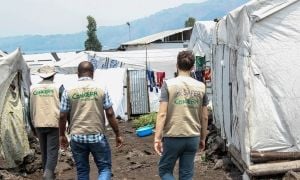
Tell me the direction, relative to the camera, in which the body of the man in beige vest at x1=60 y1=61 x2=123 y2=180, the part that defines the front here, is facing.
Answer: away from the camera

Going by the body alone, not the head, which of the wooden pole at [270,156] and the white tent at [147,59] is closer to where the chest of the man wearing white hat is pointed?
the white tent

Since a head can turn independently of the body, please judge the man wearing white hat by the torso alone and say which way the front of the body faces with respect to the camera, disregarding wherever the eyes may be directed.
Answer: away from the camera

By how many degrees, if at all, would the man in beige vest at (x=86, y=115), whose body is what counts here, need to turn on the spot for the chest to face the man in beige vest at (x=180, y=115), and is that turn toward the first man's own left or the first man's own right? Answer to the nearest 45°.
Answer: approximately 135° to the first man's own right

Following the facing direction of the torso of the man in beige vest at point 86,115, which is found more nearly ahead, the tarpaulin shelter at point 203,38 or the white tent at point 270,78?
the tarpaulin shelter

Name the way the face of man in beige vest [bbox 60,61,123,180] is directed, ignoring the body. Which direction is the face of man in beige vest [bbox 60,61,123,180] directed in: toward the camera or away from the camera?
away from the camera

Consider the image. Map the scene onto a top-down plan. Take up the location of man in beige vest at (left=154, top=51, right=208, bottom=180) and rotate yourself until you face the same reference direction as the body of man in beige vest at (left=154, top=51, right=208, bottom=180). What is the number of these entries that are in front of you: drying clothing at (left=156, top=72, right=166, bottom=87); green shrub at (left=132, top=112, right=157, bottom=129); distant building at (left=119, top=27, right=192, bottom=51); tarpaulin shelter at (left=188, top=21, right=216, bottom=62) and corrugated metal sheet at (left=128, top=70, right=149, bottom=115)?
5

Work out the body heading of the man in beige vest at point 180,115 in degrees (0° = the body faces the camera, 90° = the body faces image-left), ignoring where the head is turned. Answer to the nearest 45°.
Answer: approximately 180°

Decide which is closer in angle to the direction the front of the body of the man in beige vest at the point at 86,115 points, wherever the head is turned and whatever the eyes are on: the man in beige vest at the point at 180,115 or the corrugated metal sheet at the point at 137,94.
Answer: the corrugated metal sheet

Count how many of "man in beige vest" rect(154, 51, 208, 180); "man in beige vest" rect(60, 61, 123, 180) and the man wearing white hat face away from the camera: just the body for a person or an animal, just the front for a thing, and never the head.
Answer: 3

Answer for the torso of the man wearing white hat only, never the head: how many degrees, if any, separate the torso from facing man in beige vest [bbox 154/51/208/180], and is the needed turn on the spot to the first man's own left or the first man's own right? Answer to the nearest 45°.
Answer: approximately 135° to the first man's own right

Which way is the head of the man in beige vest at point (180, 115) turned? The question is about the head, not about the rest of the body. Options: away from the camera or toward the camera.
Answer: away from the camera

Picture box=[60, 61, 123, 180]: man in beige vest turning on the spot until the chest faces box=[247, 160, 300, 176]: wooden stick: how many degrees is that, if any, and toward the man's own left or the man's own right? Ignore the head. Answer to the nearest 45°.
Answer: approximately 90° to the man's own right
